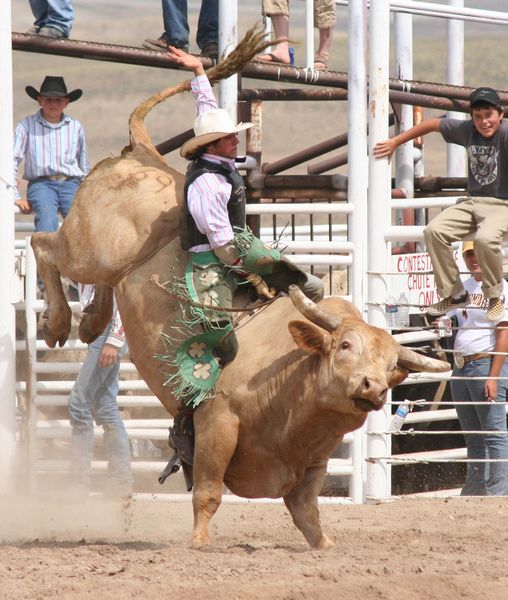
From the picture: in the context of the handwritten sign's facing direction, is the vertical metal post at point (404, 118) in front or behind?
behind

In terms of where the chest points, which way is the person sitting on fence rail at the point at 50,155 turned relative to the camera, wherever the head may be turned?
toward the camera

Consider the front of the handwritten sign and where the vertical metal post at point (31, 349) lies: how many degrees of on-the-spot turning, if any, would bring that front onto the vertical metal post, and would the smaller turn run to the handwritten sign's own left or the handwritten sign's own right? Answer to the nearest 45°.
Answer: approximately 90° to the handwritten sign's own right

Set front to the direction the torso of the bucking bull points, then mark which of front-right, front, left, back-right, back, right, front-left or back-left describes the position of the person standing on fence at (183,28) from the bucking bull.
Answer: back-left

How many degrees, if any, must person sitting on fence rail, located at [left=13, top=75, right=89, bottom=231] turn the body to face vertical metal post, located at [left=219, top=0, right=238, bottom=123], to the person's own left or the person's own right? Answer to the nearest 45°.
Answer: approximately 45° to the person's own left

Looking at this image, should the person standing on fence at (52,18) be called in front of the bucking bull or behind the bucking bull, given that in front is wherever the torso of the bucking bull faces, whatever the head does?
behind

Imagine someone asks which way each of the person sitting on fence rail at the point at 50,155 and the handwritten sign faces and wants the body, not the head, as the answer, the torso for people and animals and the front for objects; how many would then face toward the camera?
2

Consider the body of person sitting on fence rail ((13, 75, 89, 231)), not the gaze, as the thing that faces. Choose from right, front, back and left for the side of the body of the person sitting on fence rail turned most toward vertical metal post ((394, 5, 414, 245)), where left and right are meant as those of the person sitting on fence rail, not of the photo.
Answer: left

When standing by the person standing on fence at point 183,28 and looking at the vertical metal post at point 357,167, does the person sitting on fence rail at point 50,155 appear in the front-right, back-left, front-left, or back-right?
back-right

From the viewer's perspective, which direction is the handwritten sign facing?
toward the camera

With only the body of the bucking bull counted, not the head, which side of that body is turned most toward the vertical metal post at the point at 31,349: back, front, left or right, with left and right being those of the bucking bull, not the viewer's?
back

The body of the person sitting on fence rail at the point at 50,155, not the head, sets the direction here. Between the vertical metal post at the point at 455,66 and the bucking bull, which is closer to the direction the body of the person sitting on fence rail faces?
the bucking bull

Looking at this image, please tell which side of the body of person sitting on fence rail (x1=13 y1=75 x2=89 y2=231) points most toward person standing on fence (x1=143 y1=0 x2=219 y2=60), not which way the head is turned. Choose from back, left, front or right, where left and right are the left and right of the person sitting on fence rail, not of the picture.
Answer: left

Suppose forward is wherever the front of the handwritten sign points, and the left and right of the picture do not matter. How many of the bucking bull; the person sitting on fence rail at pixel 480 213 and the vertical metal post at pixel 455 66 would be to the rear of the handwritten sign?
1

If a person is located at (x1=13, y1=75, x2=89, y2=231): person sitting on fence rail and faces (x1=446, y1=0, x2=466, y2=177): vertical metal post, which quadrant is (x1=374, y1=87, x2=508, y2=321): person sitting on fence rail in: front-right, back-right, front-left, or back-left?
front-right
